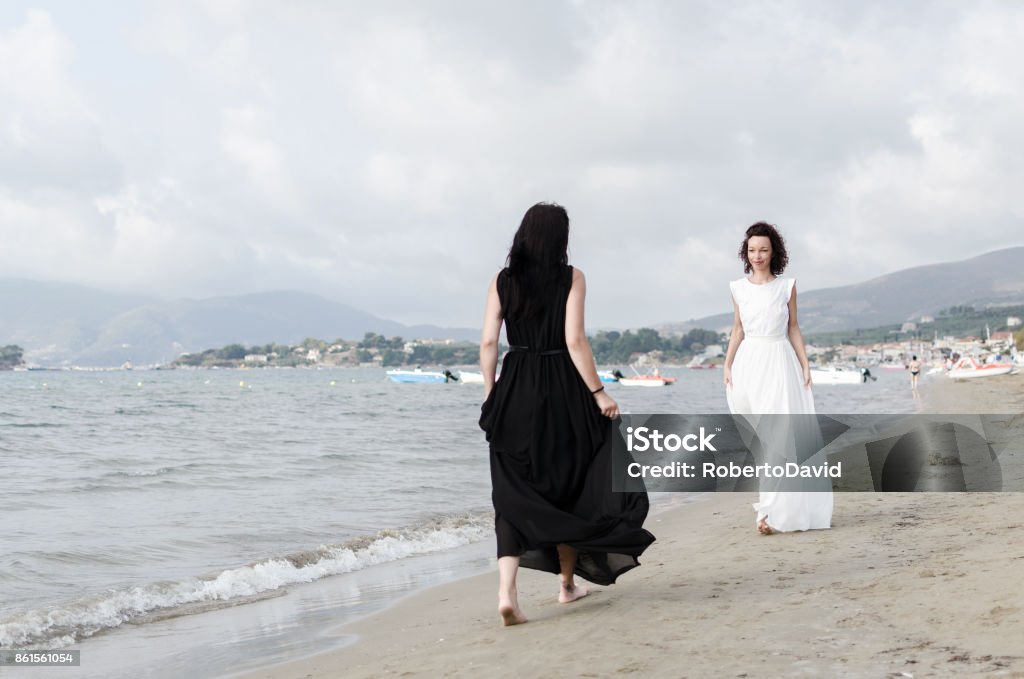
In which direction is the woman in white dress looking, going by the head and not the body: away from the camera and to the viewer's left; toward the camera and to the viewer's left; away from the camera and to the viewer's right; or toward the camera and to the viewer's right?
toward the camera and to the viewer's left

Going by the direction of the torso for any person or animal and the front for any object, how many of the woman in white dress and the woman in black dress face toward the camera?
1

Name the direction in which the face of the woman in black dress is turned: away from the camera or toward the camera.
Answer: away from the camera

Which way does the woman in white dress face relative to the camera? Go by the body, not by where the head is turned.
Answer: toward the camera

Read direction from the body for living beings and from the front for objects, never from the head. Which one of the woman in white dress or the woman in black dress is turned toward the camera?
the woman in white dress

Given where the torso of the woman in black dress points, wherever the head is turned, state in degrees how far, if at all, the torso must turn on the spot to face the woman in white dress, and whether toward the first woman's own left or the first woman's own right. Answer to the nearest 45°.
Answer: approximately 45° to the first woman's own right

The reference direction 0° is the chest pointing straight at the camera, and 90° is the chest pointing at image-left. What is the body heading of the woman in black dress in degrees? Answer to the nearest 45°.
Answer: approximately 180°

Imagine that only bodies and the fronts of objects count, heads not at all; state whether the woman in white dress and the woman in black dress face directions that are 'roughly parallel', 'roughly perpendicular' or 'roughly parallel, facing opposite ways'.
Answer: roughly parallel, facing opposite ways

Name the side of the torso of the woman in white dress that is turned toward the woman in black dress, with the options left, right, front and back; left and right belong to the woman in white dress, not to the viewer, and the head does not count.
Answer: front
